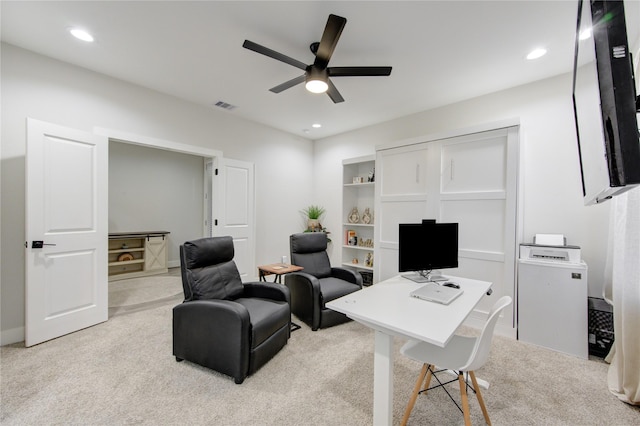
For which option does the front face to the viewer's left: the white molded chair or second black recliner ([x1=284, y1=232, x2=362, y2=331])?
the white molded chair

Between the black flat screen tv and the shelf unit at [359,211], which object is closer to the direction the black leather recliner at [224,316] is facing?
the black flat screen tv

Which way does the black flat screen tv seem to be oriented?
to the viewer's left

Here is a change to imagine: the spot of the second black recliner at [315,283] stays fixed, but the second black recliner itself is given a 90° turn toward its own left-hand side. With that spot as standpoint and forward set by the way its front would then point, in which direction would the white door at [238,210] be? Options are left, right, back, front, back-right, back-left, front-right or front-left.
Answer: left

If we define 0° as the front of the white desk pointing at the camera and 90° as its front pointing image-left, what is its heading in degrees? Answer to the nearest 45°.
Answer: approximately 315°

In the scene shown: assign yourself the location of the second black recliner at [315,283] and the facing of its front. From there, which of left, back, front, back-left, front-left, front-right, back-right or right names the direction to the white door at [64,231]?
back-right

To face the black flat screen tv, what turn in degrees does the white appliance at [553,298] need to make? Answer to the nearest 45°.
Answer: approximately 45° to its left

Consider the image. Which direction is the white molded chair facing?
to the viewer's left

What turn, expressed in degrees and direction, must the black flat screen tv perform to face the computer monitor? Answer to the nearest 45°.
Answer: approximately 45° to its right

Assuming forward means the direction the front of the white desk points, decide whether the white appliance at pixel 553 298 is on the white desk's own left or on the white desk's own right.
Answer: on the white desk's own left

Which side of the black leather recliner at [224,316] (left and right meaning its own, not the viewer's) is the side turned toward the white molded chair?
front

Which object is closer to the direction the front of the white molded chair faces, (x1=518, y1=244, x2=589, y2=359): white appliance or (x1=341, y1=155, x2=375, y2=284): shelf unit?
the shelf unit

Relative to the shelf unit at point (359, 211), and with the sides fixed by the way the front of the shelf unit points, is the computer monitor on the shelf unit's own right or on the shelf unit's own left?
on the shelf unit's own left

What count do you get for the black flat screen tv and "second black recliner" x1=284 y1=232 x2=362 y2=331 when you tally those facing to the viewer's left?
1

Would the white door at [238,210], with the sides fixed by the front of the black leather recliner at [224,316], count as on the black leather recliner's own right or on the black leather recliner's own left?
on the black leather recliner's own left
